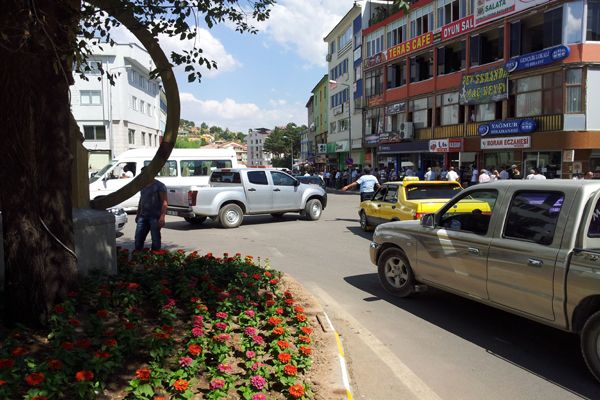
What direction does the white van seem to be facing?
to the viewer's left

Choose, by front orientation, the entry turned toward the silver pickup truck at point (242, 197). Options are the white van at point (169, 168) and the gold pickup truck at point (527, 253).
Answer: the gold pickup truck

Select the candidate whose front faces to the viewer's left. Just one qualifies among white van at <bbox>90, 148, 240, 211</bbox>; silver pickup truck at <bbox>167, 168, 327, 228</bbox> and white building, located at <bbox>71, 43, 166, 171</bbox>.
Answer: the white van

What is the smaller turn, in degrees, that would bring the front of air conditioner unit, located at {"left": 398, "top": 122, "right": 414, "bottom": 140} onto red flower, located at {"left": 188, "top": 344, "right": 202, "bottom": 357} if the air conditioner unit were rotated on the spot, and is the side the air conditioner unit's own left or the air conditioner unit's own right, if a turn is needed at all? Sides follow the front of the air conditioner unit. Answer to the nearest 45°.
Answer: approximately 45° to the air conditioner unit's own left

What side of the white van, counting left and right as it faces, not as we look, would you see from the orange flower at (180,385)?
left

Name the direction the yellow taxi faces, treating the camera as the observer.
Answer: facing away from the viewer and to the left of the viewer

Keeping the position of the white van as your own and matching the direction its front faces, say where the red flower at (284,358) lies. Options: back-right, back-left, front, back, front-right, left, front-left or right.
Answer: left

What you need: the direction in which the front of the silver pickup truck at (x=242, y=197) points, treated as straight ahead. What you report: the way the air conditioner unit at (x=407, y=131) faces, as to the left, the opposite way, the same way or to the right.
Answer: the opposite way

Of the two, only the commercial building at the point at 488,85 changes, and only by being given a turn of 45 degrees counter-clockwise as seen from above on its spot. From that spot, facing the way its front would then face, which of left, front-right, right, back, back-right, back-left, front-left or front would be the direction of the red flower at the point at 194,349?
front

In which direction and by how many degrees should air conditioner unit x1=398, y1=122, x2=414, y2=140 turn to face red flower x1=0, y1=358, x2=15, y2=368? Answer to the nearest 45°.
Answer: approximately 45° to its left

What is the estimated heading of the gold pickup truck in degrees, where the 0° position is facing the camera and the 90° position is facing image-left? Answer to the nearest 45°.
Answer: approximately 135°

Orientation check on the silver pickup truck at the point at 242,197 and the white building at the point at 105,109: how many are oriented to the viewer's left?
0

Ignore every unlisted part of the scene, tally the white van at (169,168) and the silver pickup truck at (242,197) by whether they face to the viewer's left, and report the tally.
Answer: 1

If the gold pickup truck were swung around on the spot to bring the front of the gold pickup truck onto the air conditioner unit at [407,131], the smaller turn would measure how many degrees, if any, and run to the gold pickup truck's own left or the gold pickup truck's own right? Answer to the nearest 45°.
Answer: approximately 45° to the gold pickup truck's own right

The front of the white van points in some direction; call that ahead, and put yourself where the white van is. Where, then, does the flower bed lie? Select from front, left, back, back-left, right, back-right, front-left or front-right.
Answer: left

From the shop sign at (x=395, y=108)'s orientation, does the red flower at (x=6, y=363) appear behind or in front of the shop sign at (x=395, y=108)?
in front

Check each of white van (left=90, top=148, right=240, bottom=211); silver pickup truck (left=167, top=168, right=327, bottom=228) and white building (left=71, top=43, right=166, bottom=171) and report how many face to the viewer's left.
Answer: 1

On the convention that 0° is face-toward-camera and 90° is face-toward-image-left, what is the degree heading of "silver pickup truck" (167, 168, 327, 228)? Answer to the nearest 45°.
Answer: approximately 225°

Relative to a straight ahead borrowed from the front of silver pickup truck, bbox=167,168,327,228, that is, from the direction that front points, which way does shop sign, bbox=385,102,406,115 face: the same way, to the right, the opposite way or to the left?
the opposite way
